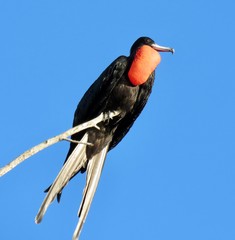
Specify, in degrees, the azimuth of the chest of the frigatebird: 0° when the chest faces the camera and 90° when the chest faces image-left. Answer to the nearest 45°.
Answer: approximately 315°
